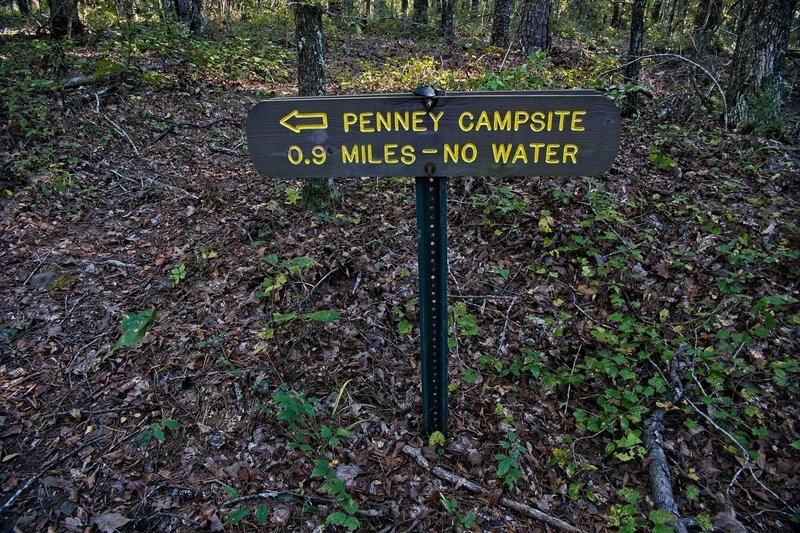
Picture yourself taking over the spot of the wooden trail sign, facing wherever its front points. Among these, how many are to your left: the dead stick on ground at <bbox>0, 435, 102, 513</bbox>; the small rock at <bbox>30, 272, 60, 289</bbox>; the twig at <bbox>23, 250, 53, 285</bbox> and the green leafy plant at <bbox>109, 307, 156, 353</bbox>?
0

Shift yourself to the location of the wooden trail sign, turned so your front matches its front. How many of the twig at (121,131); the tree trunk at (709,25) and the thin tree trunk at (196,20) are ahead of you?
0

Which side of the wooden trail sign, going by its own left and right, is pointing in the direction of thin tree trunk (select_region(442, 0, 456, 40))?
back

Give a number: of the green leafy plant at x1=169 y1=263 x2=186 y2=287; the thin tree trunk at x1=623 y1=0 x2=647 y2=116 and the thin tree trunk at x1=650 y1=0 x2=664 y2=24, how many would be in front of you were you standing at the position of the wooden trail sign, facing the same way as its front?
0

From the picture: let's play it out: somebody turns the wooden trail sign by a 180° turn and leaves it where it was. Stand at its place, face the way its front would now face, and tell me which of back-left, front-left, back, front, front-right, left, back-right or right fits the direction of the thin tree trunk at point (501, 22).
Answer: front

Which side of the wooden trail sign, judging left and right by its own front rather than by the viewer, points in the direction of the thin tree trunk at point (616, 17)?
back

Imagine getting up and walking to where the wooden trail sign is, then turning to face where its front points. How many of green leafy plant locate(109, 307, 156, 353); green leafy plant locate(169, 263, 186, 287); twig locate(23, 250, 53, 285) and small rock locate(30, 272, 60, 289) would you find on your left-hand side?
0

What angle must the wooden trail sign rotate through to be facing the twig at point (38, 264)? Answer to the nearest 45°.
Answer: approximately 135° to its right

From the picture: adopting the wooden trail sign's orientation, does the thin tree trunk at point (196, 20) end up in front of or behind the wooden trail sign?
behind

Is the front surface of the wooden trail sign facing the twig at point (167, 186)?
no

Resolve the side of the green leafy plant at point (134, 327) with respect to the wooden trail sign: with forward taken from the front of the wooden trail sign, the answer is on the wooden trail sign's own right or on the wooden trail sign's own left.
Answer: on the wooden trail sign's own right

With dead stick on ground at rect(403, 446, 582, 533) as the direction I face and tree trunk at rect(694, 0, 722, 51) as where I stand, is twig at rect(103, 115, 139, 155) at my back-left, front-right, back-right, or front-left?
front-right

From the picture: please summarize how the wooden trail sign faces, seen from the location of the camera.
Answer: facing the viewer

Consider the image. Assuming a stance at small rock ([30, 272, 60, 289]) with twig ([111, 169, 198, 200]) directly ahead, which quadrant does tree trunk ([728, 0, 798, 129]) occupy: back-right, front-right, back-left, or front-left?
front-right
